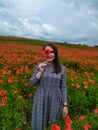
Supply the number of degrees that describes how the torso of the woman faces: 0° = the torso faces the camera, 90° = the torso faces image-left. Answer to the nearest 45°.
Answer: approximately 0°

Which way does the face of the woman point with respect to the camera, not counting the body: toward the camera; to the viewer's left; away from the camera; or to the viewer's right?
toward the camera
